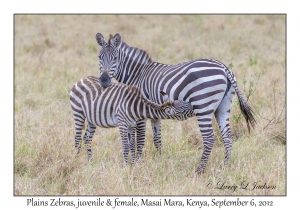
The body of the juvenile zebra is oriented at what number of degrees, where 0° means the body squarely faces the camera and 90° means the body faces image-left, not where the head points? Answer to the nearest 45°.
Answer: approximately 270°

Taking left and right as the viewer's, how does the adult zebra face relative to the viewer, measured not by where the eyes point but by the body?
facing away from the viewer and to the left of the viewer
